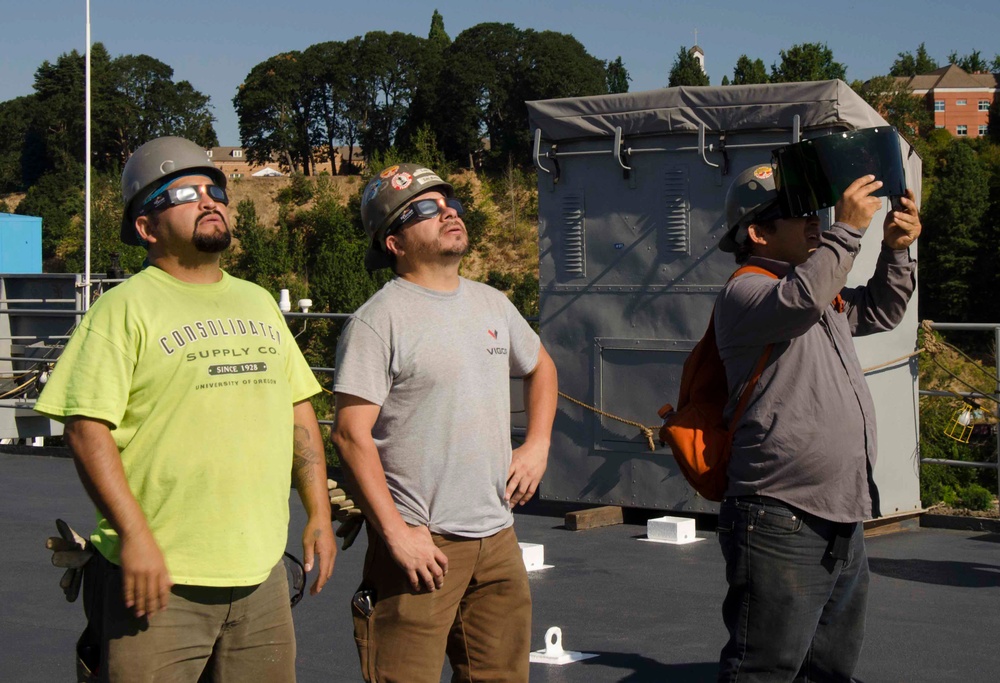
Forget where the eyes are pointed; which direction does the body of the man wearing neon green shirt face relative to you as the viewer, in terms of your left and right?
facing the viewer and to the right of the viewer

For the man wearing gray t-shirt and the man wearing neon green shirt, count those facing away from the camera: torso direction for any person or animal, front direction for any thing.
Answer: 0

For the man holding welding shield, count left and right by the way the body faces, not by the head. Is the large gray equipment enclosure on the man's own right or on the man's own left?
on the man's own left

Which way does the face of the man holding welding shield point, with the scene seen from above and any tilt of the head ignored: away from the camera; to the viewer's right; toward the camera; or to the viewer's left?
to the viewer's right

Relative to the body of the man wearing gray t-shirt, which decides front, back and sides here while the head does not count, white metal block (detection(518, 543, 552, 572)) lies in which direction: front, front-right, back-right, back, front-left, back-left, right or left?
back-left

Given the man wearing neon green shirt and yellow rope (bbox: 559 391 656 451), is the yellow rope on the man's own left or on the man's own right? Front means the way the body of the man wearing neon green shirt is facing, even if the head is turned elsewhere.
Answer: on the man's own left

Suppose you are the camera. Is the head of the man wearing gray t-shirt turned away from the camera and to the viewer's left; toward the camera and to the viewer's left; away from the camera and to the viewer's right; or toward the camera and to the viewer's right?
toward the camera and to the viewer's right

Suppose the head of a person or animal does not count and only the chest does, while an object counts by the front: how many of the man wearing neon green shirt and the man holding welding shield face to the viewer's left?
0

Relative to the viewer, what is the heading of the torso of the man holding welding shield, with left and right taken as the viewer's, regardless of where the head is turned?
facing to the right of the viewer
